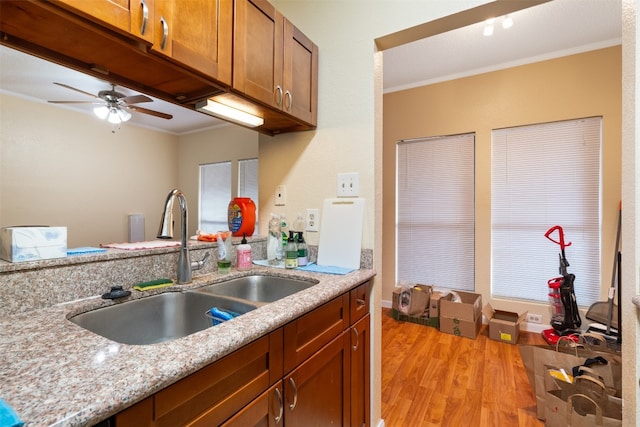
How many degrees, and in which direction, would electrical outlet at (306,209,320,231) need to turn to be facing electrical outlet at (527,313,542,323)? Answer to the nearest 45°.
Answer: approximately 180°

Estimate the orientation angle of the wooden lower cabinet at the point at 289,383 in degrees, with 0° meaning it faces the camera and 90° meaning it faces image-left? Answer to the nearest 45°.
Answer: approximately 315°

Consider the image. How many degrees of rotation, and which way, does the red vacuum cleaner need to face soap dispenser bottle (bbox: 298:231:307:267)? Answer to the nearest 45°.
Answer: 0° — it already faces it

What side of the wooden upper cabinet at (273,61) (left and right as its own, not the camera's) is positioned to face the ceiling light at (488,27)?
left

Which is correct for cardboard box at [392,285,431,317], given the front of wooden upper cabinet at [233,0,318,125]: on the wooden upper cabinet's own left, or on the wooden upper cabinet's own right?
on the wooden upper cabinet's own left

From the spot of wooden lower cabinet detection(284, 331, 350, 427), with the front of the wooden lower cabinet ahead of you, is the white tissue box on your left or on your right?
on your right
